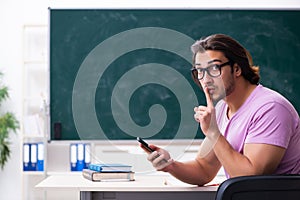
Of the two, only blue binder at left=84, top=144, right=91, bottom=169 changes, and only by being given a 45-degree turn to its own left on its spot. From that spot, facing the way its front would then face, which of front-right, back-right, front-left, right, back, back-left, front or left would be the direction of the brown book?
front-right

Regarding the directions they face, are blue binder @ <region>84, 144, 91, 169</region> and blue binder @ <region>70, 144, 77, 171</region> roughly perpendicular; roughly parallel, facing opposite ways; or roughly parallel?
roughly parallel

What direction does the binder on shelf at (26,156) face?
toward the camera

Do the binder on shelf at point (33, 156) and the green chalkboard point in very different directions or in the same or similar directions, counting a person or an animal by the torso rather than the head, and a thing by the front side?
same or similar directions

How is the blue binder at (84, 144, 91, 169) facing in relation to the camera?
toward the camera
